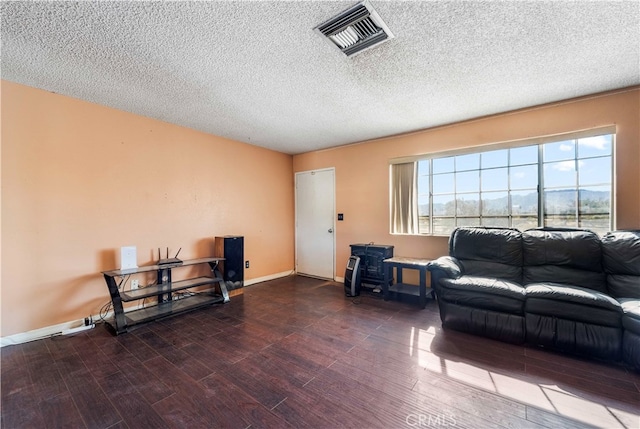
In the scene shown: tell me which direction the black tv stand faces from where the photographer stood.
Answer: facing the viewer and to the right of the viewer

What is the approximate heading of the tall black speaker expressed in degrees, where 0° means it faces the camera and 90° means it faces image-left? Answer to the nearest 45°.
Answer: approximately 315°

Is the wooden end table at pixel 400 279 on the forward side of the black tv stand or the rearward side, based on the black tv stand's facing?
on the forward side

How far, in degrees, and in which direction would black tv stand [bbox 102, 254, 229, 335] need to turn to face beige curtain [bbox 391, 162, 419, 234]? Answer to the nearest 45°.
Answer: approximately 45° to its left

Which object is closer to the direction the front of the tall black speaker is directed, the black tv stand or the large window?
the large window

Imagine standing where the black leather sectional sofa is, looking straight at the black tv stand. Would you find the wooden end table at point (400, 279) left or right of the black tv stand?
right

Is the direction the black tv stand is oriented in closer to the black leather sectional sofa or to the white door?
the black leather sectional sofa

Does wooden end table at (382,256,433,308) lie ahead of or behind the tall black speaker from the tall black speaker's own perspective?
ahead

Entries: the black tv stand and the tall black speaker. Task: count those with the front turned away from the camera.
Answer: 0

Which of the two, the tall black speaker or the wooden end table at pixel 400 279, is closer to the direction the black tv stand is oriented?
the wooden end table

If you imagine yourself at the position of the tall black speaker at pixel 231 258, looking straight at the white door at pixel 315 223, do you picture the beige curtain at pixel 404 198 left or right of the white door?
right

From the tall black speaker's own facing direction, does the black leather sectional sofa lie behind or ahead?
ahead

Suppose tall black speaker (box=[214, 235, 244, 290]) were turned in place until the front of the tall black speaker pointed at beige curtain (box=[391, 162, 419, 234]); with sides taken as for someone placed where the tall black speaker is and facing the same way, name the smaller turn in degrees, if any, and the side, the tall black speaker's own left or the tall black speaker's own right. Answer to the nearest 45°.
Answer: approximately 45° to the tall black speaker's own left

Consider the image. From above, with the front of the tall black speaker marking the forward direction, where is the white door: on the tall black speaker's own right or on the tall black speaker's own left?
on the tall black speaker's own left

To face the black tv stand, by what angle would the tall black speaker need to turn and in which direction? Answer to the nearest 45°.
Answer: approximately 90° to its right
